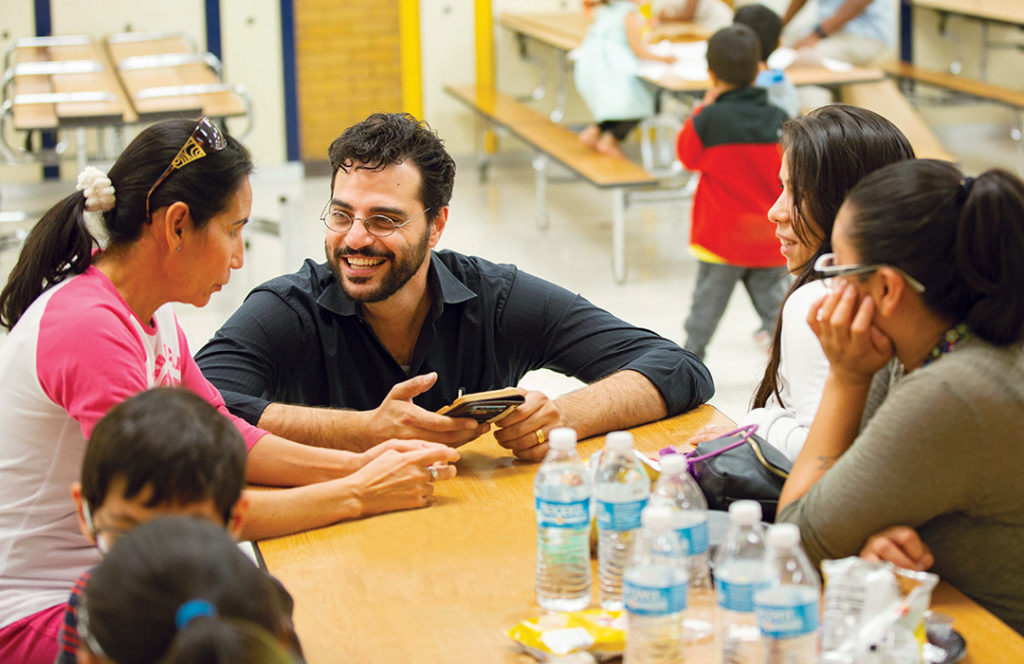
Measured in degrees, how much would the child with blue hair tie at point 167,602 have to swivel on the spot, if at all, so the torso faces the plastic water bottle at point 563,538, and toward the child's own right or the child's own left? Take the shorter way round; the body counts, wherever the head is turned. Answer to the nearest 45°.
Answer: approximately 45° to the child's own right

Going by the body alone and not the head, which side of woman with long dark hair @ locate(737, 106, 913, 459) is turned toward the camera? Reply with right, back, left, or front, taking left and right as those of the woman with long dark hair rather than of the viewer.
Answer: left

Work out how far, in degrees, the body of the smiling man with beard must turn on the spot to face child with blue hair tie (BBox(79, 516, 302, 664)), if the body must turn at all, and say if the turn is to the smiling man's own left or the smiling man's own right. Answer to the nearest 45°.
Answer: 0° — they already face them

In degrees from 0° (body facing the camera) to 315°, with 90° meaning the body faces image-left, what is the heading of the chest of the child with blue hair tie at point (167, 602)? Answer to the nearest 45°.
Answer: approximately 180°

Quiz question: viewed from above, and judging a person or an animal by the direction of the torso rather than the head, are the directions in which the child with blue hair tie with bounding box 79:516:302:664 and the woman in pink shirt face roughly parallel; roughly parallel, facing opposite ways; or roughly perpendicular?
roughly perpendicular

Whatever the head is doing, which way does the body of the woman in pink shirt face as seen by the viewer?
to the viewer's right

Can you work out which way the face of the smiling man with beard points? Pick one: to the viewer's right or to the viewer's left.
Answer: to the viewer's left

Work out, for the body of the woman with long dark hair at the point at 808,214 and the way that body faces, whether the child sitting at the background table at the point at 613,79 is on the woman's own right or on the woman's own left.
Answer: on the woman's own right

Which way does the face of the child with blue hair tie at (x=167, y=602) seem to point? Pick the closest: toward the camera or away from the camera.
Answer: away from the camera

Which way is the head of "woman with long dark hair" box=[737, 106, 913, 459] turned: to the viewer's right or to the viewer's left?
to the viewer's left
